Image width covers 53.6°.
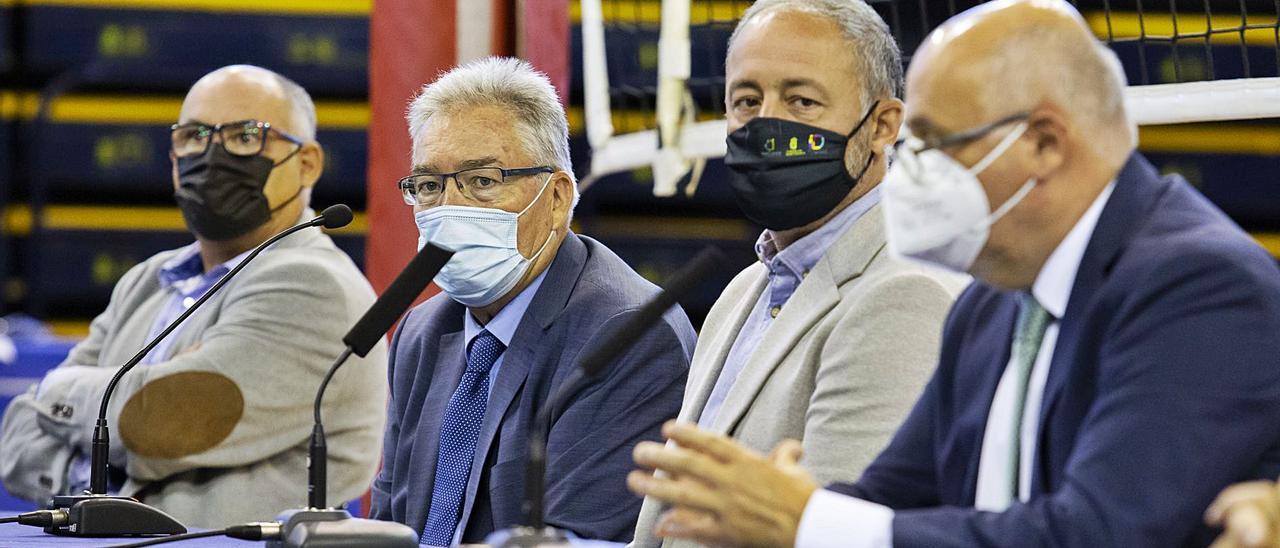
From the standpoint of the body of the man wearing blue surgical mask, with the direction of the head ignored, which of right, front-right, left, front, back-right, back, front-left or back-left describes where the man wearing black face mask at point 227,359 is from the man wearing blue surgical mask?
right

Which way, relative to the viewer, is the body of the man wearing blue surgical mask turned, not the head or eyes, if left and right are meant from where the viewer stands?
facing the viewer and to the left of the viewer

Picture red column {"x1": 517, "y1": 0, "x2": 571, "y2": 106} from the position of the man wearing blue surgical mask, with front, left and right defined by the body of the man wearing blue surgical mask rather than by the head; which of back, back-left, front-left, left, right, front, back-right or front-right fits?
back-right

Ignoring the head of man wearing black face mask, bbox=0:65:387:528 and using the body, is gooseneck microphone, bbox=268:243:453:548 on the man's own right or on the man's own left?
on the man's own left

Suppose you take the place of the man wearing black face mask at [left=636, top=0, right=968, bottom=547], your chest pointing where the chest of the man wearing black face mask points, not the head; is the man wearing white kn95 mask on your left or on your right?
on your left

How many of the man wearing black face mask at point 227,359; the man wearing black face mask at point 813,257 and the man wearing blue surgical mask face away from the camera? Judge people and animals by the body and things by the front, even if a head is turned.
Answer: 0

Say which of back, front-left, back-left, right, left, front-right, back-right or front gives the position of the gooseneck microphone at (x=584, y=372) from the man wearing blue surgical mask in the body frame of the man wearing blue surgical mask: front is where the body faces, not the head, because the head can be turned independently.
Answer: front-left

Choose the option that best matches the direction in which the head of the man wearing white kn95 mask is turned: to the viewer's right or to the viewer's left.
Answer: to the viewer's left

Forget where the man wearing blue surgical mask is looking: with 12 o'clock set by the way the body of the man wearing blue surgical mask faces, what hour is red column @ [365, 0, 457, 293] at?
The red column is roughly at 4 o'clock from the man wearing blue surgical mask.

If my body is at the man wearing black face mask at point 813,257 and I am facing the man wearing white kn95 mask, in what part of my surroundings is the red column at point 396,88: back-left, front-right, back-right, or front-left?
back-right
